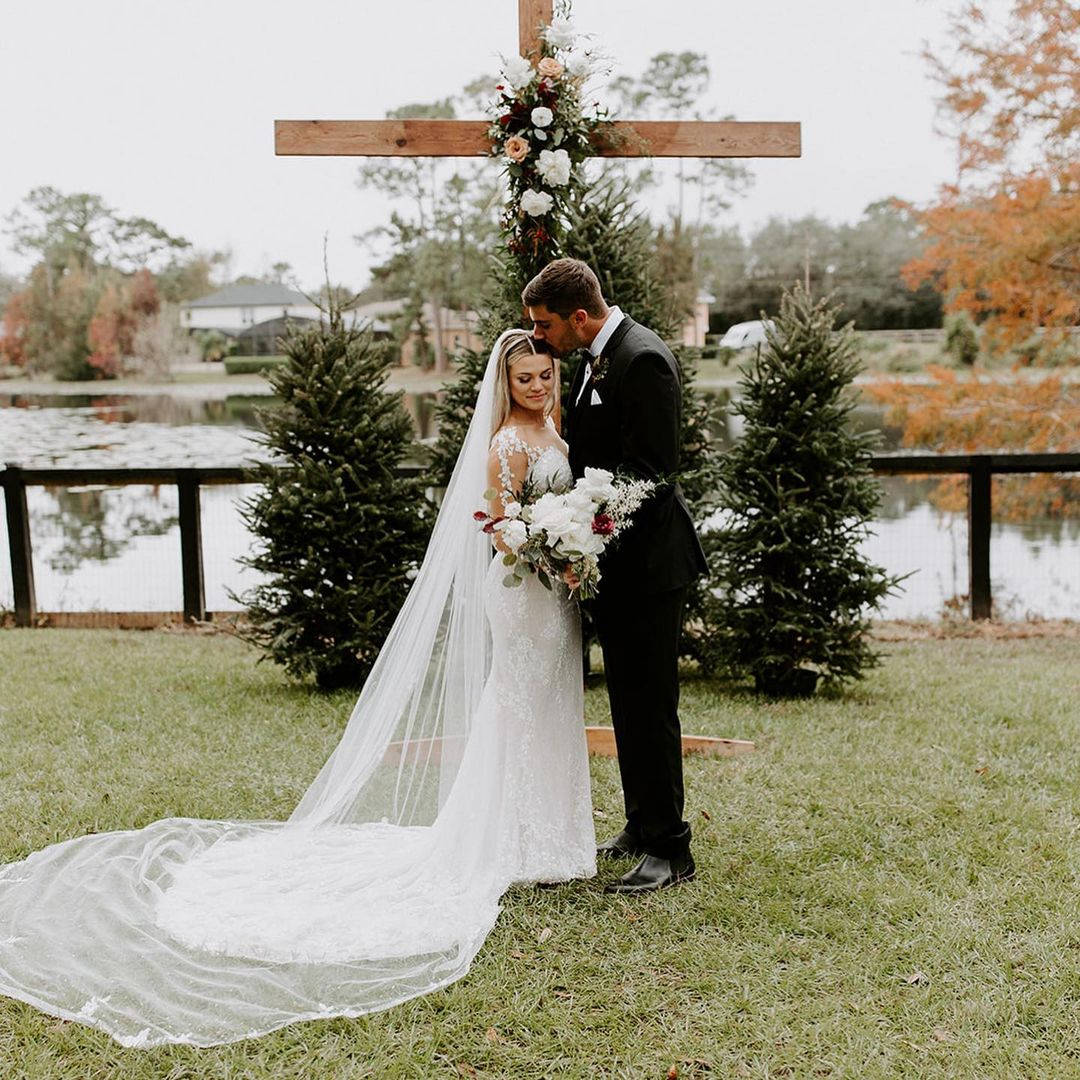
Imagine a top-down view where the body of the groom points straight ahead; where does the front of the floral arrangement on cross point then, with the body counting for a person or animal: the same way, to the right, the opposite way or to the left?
to the left

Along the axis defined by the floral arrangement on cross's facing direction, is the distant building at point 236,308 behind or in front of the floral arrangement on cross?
behind

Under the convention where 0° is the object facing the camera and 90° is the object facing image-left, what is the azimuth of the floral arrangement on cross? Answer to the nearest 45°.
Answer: approximately 0°

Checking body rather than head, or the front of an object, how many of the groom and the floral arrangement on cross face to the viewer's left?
1

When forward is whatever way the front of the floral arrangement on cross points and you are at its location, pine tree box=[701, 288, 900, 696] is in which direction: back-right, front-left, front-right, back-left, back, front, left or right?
back-left

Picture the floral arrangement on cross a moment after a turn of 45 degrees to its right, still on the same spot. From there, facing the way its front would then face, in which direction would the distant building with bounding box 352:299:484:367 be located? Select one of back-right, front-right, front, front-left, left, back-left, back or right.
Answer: back-right

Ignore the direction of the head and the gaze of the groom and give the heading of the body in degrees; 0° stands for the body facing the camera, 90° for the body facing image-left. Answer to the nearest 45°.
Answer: approximately 90°

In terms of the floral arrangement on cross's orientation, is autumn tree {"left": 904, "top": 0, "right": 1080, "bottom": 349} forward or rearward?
rearward

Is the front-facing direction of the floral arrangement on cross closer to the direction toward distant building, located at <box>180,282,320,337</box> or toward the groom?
the groom
